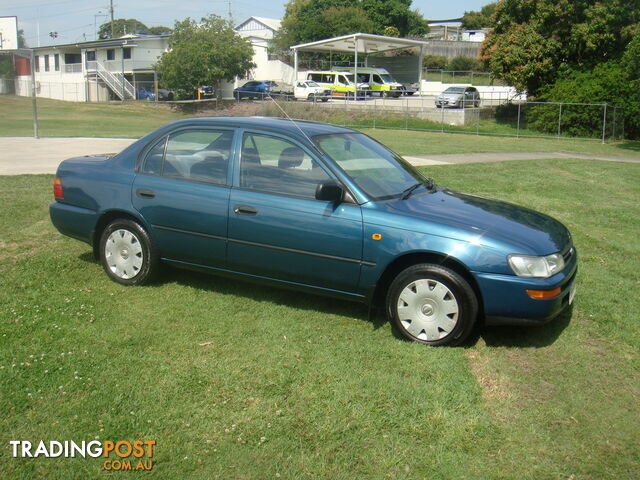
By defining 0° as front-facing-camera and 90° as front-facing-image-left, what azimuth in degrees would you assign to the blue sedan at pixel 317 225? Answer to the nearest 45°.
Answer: approximately 315°

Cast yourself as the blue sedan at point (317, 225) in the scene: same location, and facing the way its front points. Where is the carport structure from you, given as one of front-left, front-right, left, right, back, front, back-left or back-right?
back-left

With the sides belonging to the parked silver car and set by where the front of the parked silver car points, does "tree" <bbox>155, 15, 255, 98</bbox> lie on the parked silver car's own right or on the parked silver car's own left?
on the parked silver car's own right

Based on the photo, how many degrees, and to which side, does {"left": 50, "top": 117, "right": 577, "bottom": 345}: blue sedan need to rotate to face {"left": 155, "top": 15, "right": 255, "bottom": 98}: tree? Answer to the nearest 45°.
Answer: approximately 135° to its left

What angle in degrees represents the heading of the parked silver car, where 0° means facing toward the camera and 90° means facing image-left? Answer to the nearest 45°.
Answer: approximately 45°

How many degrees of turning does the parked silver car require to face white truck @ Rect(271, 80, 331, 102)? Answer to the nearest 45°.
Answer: approximately 90° to its right
